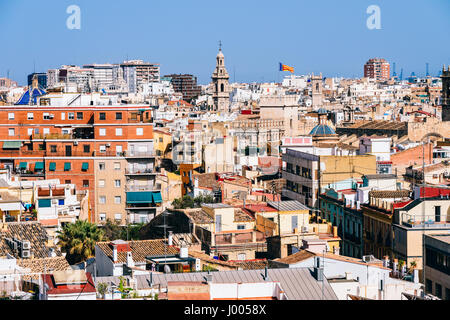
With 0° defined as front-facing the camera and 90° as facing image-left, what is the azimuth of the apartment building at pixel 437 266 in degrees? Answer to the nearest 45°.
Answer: approximately 45°

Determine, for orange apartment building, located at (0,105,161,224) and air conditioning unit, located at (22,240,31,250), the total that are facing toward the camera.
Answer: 2

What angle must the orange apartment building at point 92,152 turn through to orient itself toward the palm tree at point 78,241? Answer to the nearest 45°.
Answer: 0° — it already faces it

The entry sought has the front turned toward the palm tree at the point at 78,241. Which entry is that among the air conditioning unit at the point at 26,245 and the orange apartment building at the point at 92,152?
the orange apartment building

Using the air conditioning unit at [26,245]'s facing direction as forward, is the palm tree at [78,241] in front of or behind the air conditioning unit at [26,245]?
behind

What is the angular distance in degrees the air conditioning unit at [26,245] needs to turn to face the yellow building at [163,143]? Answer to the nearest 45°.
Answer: approximately 180°

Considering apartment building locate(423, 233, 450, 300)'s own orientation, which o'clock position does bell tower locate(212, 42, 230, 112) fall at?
The bell tower is roughly at 4 o'clock from the apartment building.

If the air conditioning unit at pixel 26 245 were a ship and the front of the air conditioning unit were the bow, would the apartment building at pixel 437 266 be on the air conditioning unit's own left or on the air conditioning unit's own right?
on the air conditioning unit's own left

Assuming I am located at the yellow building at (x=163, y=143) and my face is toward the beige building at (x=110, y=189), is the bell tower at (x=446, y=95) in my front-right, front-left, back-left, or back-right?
back-left
